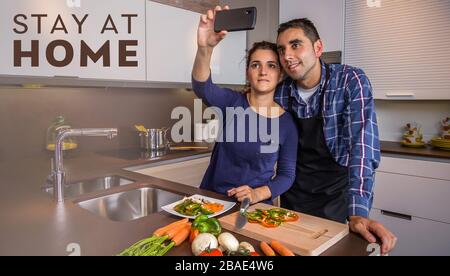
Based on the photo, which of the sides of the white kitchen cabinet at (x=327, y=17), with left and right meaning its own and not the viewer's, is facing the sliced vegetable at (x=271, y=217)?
front

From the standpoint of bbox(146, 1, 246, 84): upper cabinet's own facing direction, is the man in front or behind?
in front

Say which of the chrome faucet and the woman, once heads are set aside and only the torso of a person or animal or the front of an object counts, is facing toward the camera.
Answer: the woman

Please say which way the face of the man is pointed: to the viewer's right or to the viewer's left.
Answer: to the viewer's left

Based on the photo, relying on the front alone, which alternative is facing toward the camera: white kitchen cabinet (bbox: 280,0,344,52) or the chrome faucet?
the white kitchen cabinet

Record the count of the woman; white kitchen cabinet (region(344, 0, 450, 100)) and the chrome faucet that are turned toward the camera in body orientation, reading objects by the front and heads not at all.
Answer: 2

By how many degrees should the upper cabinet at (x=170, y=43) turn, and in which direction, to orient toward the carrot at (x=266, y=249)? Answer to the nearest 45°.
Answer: approximately 45° to its right

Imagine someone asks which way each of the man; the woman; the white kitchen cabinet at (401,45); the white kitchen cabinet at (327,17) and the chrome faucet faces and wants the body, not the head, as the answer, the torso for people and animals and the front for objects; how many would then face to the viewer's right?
1

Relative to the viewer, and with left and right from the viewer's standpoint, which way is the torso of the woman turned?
facing the viewer

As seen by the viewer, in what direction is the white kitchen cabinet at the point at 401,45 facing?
toward the camera

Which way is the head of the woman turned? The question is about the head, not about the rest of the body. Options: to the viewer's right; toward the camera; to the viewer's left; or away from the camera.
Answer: toward the camera

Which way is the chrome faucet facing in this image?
to the viewer's right

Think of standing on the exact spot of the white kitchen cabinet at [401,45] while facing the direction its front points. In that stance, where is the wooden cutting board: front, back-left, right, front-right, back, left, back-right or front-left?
front

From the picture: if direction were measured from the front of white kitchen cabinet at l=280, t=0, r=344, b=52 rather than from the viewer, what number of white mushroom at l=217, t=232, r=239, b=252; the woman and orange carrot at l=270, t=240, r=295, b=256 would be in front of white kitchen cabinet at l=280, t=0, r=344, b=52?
3

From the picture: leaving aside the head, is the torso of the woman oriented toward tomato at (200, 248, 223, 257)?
yes

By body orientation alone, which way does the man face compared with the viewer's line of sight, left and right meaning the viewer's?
facing the viewer and to the left of the viewer

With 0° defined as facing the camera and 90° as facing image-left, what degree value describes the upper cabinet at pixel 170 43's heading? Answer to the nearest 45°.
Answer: approximately 315°

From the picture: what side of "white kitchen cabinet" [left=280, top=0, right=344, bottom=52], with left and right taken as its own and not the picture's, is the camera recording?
front
